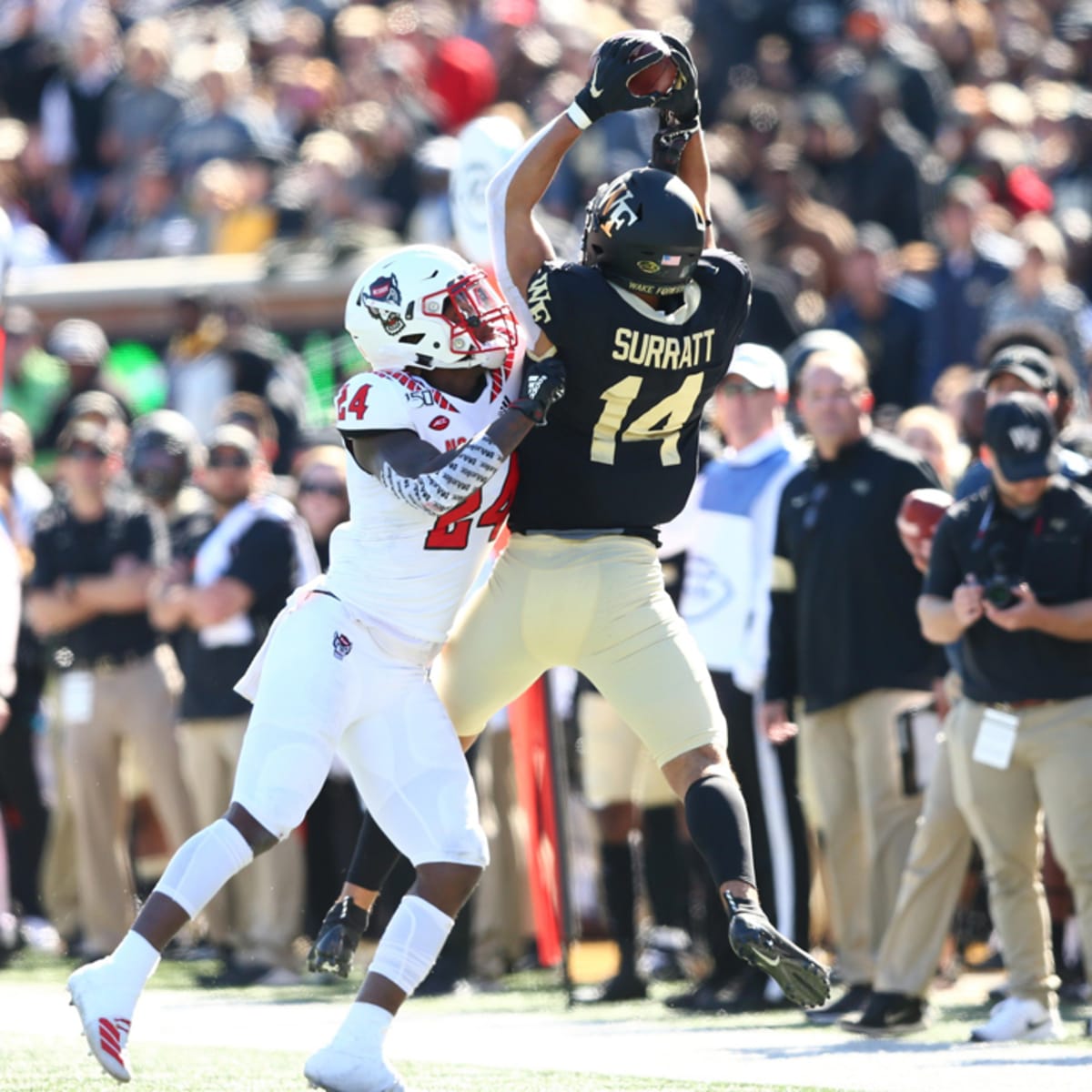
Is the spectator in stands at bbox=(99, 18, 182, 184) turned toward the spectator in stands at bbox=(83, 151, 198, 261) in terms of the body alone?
yes

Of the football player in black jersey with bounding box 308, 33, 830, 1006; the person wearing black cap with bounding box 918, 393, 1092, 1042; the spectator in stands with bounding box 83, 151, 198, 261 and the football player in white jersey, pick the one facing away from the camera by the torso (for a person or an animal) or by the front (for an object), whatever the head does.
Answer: the football player in black jersey

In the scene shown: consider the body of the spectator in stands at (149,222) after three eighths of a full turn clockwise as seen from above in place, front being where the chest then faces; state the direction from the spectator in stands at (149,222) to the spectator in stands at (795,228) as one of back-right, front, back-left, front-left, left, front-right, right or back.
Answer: back

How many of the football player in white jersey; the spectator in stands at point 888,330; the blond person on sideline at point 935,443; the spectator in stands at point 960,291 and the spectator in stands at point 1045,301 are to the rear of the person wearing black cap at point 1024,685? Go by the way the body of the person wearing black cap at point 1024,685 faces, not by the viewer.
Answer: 4

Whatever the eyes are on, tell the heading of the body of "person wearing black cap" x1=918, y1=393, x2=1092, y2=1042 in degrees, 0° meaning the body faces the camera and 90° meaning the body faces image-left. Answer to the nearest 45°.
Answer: approximately 0°

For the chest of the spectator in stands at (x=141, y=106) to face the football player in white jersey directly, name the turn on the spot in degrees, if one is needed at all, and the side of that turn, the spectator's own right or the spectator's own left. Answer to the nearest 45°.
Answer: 0° — they already face them

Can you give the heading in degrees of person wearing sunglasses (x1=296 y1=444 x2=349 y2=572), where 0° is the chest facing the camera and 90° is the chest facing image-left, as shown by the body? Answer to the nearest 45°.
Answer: approximately 0°

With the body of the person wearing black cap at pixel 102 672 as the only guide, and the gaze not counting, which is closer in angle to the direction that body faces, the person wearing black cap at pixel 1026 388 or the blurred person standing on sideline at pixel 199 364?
the person wearing black cap

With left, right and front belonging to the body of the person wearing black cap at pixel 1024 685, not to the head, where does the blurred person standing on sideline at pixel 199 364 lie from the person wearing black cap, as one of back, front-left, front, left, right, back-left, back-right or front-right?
back-right

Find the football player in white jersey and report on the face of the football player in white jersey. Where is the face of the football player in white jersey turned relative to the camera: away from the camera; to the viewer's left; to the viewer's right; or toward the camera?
to the viewer's right

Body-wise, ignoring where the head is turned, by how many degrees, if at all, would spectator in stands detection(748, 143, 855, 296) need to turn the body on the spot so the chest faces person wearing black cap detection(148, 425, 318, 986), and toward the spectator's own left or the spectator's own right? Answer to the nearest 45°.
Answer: approximately 45° to the spectator's own right

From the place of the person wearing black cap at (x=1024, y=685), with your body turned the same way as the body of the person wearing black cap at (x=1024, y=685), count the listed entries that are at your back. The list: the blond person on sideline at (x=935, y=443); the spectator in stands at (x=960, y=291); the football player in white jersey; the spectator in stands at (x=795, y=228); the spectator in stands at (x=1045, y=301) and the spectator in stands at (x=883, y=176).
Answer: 5

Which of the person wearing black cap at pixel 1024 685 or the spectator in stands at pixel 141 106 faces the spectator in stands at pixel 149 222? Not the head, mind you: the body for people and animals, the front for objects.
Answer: the spectator in stands at pixel 141 106

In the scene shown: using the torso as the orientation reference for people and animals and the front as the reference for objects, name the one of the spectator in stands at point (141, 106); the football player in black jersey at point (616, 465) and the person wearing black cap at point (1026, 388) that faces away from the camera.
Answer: the football player in black jersey

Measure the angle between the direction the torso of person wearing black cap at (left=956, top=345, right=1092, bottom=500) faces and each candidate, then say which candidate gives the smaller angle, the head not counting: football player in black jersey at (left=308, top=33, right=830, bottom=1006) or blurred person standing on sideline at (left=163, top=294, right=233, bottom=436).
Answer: the football player in black jersey

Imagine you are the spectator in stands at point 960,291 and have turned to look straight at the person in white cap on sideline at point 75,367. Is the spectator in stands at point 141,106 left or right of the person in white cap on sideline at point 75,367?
right

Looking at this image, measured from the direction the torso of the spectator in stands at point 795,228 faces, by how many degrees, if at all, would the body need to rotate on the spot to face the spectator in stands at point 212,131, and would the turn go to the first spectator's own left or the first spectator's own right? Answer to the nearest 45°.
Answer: approximately 135° to the first spectator's own right
